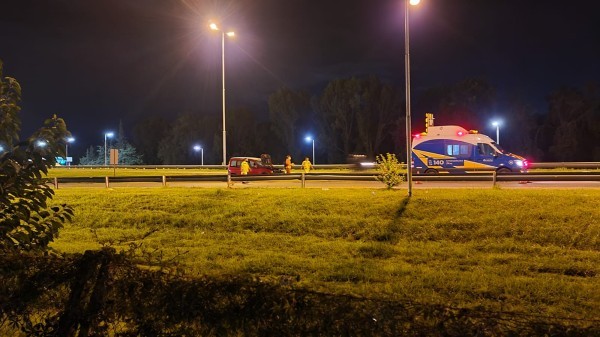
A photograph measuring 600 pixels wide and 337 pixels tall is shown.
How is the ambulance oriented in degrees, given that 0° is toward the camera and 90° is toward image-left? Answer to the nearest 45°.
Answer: approximately 270°

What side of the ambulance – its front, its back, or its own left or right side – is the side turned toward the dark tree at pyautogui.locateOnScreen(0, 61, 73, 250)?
right

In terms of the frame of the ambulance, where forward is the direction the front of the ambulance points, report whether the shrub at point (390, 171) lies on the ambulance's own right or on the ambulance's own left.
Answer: on the ambulance's own right
